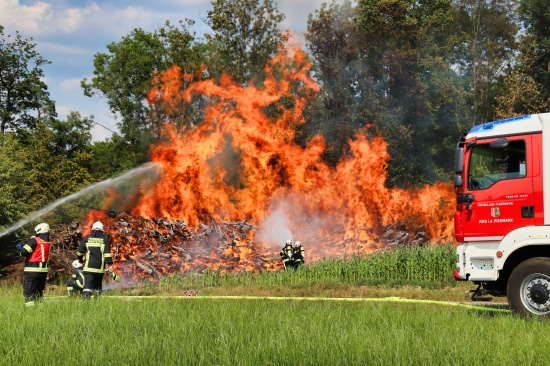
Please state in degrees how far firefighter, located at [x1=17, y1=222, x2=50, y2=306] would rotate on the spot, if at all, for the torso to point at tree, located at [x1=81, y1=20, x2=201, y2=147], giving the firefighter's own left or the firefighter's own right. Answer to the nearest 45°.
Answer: approximately 45° to the firefighter's own right

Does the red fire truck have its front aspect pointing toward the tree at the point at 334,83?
no

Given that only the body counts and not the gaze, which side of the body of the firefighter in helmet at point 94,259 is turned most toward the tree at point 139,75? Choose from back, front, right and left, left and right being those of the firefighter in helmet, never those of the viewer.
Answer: front

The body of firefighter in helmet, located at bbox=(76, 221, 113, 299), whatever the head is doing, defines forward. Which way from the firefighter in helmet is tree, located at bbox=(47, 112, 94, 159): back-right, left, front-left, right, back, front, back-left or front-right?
front

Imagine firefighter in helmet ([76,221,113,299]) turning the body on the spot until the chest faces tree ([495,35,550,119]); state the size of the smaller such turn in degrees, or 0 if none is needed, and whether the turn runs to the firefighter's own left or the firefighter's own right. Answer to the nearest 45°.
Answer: approximately 45° to the firefighter's own right

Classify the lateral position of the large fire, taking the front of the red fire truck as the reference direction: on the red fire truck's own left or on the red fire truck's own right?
on the red fire truck's own right

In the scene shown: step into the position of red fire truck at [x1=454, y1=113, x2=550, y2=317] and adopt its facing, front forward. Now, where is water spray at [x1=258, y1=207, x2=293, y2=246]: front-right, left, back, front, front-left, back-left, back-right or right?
front-right

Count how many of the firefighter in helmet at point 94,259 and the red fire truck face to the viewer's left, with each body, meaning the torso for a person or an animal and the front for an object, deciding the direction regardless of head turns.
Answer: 1

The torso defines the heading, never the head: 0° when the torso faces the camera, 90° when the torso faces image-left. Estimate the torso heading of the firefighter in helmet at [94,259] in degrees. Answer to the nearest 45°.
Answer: approximately 180°

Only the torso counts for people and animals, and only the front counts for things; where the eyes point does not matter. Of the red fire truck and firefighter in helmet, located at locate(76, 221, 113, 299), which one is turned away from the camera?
the firefighter in helmet
